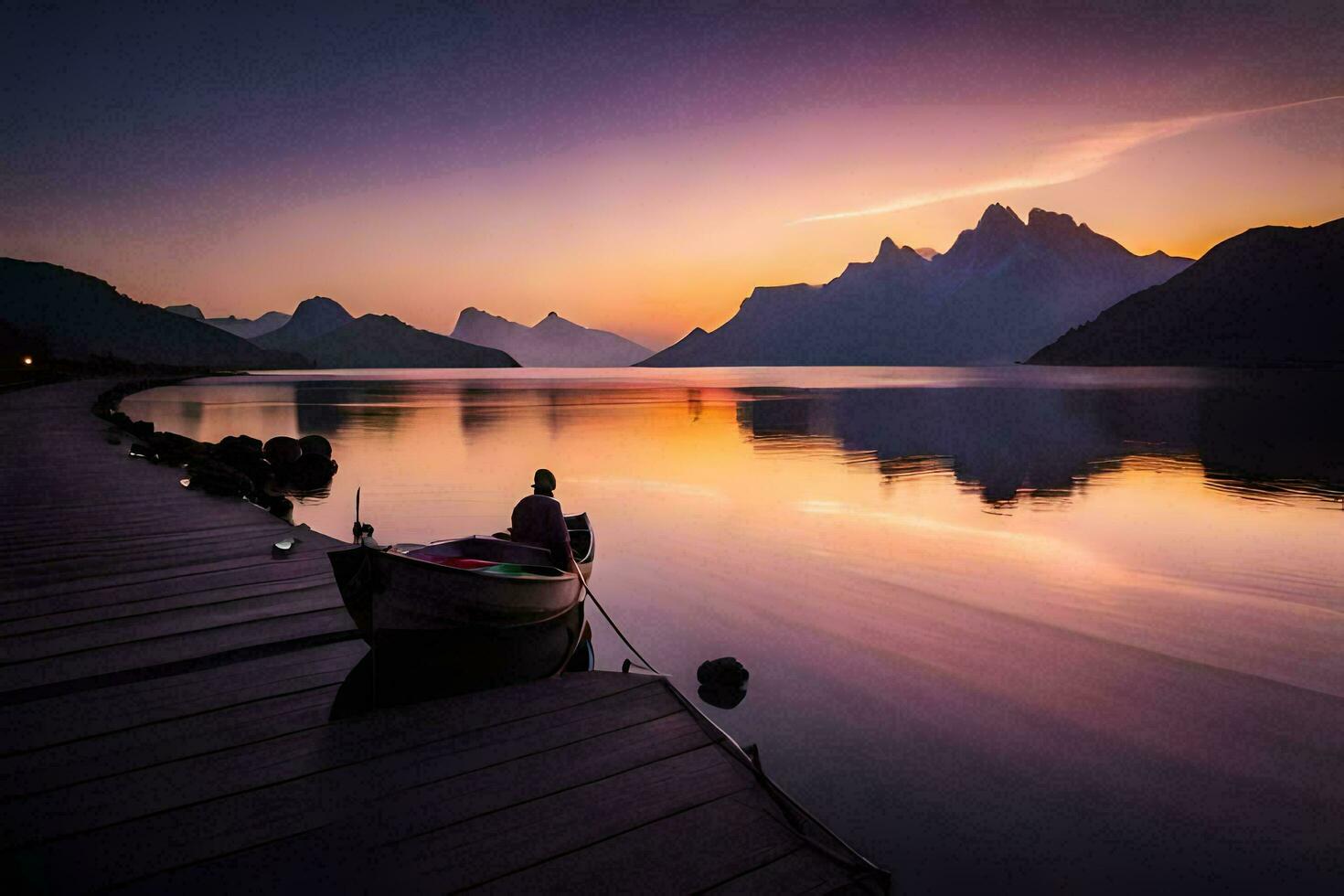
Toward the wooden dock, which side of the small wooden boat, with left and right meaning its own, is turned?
front

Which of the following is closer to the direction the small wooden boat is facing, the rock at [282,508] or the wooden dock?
the wooden dock

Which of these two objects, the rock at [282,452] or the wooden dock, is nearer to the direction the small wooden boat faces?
the wooden dock

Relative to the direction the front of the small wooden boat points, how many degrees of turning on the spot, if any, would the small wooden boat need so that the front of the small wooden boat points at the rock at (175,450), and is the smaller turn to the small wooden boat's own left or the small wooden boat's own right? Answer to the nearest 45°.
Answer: approximately 90° to the small wooden boat's own right

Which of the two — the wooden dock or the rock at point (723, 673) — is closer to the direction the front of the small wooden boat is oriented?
the wooden dock

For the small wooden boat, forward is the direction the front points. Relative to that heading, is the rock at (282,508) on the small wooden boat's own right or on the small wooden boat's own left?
on the small wooden boat's own right

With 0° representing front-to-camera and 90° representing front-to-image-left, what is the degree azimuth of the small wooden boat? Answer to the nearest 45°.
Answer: approximately 45°

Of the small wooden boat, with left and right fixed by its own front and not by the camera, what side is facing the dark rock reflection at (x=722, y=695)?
back
